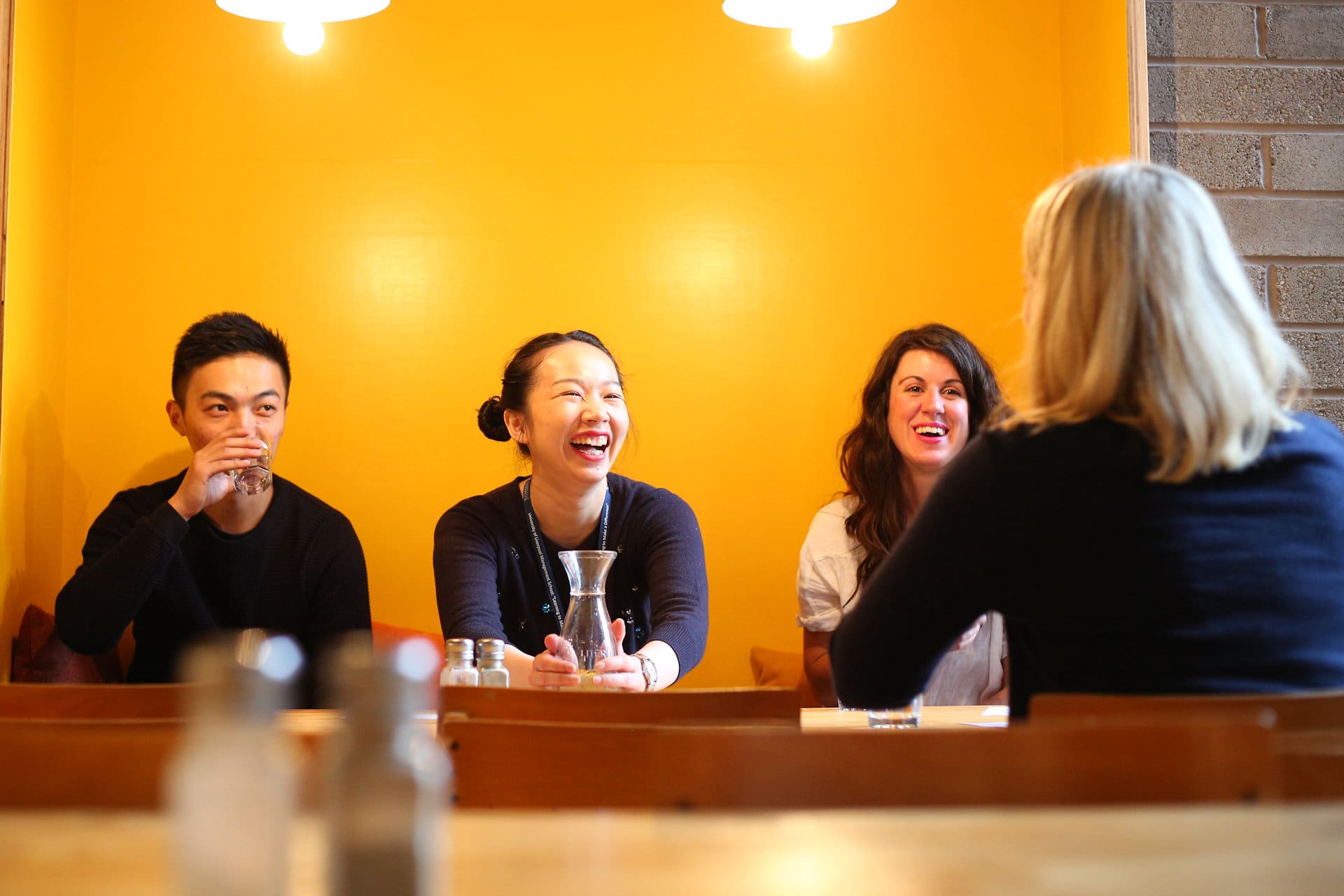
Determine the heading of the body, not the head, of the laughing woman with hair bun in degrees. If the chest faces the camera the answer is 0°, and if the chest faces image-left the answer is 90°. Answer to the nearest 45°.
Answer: approximately 0°

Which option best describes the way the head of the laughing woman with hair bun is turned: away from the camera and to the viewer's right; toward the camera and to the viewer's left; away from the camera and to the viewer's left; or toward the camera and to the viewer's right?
toward the camera and to the viewer's right

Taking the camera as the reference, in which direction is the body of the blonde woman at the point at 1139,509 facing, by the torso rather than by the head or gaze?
away from the camera

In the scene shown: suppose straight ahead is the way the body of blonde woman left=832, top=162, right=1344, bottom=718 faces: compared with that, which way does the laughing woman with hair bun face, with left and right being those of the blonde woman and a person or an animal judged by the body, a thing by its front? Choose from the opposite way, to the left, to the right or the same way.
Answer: the opposite way

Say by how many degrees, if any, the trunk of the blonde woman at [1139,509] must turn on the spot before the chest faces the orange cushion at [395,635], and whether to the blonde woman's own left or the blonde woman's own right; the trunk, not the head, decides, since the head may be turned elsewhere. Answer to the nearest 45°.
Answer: approximately 45° to the blonde woman's own left
